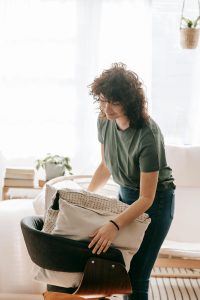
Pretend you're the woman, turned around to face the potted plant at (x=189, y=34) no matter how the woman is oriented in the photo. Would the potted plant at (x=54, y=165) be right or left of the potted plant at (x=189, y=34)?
left

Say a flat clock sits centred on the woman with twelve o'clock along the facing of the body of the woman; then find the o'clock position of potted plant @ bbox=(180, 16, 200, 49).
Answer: The potted plant is roughly at 5 o'clock from the woman.

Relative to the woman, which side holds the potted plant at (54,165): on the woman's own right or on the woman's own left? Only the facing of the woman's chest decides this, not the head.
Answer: on the woman's own right

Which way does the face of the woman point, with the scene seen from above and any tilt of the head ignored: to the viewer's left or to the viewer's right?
to the viewer's left

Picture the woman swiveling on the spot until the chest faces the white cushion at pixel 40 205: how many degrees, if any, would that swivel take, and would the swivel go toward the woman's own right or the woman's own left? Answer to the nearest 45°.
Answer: approximately 90° to the woman's own right

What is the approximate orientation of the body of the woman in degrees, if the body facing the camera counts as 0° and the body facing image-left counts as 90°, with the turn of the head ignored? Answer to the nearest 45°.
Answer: approximately 45°
